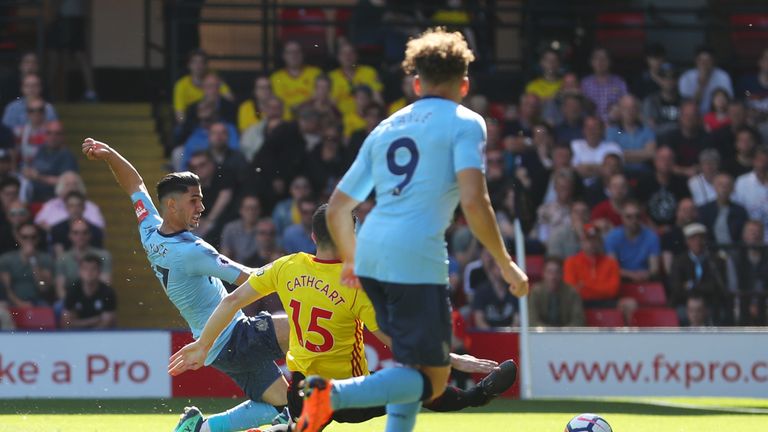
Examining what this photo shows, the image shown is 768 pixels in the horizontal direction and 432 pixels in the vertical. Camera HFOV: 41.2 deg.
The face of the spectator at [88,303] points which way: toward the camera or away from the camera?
toward the camera

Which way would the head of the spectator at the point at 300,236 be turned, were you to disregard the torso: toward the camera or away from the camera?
toward the camera

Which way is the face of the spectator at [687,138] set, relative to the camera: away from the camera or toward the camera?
toward the camera

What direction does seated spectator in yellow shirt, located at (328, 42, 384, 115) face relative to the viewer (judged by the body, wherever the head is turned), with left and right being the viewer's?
facing the viewer

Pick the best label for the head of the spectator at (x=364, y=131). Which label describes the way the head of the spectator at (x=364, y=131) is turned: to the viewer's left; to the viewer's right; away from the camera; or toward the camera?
toward the camera

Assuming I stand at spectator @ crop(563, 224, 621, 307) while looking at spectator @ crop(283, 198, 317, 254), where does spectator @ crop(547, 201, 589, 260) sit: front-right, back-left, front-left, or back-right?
front-right

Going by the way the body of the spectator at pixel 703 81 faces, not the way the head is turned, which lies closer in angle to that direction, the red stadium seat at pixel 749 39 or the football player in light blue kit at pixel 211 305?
the football player in light blue kit

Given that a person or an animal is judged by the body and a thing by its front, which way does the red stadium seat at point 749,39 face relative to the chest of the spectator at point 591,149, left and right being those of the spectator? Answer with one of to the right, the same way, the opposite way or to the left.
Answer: the same way

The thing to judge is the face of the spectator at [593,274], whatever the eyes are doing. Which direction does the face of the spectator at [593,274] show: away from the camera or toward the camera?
toward the camera

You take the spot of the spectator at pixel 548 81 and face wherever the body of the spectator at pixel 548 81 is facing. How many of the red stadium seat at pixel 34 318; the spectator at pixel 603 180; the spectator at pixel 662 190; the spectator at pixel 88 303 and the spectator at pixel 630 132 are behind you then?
0

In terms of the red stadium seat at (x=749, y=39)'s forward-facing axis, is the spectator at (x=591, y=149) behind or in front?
in front

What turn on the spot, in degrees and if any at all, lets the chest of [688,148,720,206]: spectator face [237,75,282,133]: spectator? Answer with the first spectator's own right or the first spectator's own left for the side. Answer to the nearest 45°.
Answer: approximately 90° to the first spectator's own right

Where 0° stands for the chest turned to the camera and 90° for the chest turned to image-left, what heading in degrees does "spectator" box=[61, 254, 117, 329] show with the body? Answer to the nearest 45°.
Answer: approximately 0°

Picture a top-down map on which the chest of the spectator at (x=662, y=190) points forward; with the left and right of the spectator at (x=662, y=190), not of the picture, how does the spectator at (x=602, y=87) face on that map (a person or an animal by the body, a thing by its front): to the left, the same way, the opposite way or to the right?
the same way

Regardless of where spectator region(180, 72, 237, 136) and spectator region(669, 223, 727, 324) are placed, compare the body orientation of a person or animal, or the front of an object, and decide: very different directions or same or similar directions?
same or similar directions

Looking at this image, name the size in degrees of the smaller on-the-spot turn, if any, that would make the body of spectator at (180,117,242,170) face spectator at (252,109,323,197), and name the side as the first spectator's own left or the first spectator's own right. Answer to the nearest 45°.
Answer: approximately 45° to the first spectator's own left

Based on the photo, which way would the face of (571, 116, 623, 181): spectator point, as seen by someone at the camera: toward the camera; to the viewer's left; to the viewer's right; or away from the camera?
toward the camera

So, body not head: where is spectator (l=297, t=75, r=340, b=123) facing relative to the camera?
toward the camera

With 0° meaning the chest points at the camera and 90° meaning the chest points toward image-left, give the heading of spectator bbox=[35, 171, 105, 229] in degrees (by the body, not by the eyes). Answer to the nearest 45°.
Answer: approximately 0°

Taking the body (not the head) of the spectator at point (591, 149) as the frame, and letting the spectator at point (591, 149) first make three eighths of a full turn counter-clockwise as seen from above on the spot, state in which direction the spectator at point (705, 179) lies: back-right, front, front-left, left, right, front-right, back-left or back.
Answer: front-right
